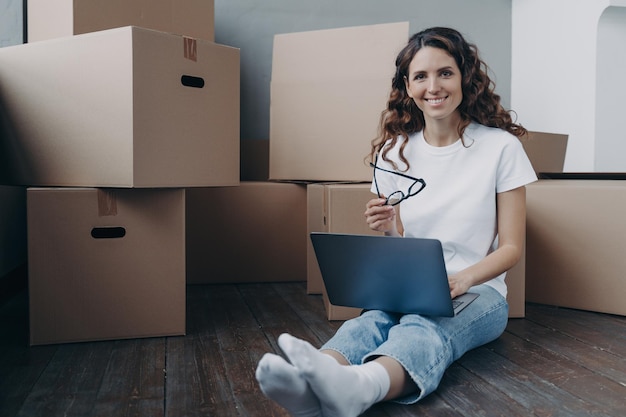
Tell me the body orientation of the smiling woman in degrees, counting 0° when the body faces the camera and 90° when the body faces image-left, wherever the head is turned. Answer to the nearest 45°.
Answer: approximately 45°

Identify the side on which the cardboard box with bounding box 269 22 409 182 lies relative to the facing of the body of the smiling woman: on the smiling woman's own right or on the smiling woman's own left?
on the smiling woman's own right

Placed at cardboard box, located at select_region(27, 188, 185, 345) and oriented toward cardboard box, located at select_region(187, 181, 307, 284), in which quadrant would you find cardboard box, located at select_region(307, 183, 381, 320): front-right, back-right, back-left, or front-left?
front-right

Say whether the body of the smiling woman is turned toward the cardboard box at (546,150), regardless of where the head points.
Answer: no

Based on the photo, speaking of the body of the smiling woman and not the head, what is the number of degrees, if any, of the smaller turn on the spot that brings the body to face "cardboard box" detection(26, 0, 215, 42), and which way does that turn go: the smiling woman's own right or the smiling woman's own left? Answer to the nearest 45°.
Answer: approximately 45° to the smiling woman's own right

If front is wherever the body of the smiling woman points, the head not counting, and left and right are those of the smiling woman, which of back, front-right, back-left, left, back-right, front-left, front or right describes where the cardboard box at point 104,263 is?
front-right

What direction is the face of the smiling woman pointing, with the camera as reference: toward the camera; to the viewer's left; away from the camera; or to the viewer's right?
toward the camera
